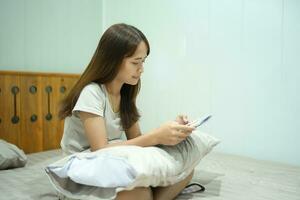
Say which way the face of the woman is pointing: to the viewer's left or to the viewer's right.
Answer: to the viewer's right

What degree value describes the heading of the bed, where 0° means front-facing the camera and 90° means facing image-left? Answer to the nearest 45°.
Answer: approximately 315°
